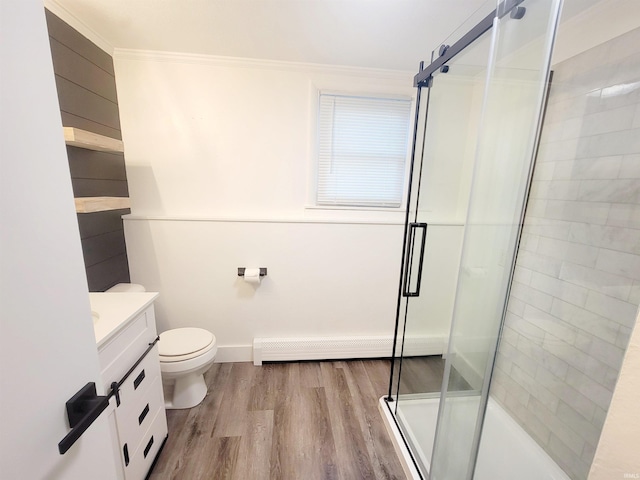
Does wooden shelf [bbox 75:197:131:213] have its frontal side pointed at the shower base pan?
yes

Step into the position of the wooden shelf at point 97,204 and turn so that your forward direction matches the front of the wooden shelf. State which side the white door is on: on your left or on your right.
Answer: on your right

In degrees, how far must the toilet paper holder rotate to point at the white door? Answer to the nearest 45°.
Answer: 0° — it already faces it

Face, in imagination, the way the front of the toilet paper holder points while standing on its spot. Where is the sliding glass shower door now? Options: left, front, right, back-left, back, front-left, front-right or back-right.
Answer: front-left

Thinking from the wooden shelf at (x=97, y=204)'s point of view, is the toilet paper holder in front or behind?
in front

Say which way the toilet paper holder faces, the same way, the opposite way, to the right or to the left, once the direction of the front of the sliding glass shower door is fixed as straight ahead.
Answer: to the left

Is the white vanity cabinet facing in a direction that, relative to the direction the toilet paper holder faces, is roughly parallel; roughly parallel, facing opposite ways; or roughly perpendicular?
roughly perpendicular

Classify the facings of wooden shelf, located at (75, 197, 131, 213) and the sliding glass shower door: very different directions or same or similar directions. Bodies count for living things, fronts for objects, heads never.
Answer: very different directions

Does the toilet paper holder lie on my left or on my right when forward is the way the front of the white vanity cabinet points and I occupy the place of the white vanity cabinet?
on my left

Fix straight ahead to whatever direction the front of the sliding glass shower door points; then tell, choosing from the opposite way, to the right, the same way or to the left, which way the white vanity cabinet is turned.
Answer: the opposite way

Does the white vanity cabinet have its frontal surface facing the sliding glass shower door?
yes

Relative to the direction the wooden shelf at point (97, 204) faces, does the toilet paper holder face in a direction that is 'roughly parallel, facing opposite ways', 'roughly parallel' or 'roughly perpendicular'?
roughly perpendicular
